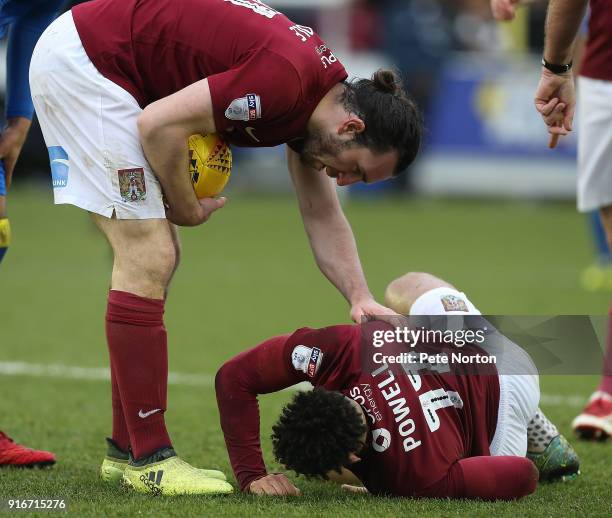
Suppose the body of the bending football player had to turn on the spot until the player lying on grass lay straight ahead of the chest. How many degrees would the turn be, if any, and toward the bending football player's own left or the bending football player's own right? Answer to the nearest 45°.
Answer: approximately 45° to the bending football player's own right

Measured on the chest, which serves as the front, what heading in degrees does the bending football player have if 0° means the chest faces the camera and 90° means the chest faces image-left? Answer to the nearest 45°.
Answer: approximately 270°
